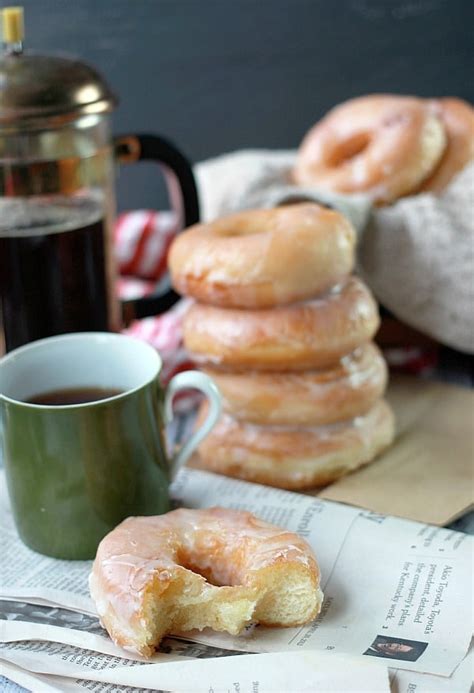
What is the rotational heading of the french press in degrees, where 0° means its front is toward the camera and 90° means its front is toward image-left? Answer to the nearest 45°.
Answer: approximately 90°
